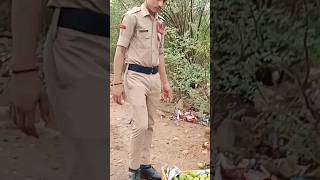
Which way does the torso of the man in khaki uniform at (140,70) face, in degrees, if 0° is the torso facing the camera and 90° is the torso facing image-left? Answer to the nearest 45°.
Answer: approximately 315°

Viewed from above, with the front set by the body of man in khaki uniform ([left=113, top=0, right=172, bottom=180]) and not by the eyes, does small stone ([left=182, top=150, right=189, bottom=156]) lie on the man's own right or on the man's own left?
on the man's own left
